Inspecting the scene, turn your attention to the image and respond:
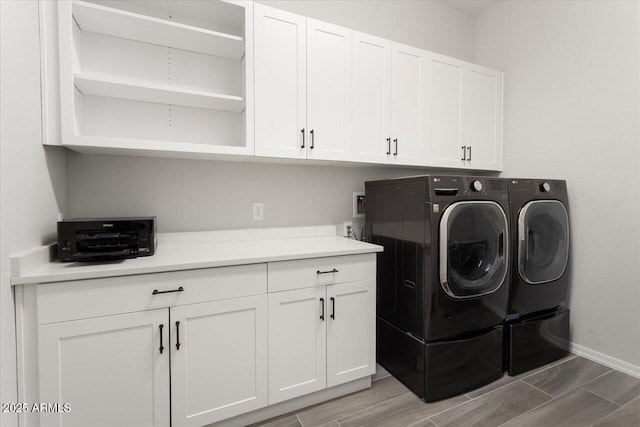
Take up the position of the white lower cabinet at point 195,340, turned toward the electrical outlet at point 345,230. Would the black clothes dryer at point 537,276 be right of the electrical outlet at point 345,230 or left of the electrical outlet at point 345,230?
right

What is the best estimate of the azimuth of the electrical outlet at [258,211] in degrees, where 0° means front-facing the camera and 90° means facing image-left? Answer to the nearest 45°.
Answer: approximately 0°

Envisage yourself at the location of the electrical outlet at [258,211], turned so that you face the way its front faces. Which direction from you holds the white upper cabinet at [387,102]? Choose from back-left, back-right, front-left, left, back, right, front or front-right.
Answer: left

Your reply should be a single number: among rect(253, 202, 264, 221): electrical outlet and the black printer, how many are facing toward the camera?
2

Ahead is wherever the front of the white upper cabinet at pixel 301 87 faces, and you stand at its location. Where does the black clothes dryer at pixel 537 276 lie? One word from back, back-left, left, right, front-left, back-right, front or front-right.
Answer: front-left

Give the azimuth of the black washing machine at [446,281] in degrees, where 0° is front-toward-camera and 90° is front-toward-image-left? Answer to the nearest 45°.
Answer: approximately 315°

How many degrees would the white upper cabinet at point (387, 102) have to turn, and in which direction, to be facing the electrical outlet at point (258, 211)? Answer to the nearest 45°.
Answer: approximately 135° to its right

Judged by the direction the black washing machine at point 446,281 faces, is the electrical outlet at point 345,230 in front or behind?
behind

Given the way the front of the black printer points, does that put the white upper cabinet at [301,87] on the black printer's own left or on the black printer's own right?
on the black printer's own left
